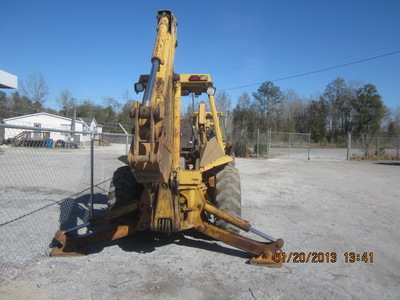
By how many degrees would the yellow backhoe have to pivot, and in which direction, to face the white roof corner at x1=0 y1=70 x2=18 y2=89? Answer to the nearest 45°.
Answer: approximately 45° to its left

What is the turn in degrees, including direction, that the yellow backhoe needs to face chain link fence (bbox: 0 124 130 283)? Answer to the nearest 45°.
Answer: approximately 45° to its left

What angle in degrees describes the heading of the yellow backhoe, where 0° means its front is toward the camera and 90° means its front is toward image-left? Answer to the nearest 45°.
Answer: approximately 180°
